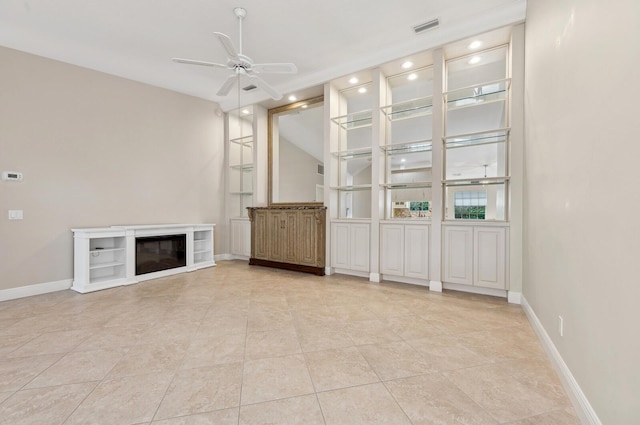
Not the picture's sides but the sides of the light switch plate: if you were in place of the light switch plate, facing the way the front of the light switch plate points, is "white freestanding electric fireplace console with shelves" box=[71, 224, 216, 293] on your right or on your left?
on your left

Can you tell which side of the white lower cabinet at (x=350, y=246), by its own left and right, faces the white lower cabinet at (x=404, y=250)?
left

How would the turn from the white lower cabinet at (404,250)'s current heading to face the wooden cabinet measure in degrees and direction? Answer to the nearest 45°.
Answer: approximately 90° to its right

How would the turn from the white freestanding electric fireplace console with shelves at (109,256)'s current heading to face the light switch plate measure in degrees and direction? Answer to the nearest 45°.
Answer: approximately 135° to its right

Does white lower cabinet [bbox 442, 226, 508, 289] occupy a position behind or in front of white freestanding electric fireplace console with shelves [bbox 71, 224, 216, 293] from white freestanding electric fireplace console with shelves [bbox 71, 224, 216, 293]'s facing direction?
in front

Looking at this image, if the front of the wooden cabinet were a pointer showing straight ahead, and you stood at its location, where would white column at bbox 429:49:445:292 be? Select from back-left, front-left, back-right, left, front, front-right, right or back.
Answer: left

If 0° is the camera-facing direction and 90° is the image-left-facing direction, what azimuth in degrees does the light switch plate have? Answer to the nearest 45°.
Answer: approximately 0°

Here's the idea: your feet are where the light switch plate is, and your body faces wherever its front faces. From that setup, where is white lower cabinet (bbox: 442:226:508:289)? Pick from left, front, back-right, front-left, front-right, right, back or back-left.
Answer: front-left

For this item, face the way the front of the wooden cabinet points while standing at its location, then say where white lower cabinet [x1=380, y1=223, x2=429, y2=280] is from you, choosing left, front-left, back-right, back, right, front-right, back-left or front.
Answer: left
